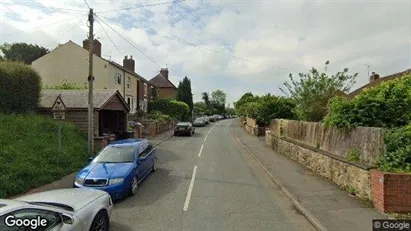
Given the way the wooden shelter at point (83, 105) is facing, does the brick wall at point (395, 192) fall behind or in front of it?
in front

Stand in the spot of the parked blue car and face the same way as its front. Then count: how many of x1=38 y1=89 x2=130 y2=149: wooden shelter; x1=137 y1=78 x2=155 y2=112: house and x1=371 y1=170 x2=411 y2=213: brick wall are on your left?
1

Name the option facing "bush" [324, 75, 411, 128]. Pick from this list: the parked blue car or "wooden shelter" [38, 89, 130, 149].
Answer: the wooden shelter

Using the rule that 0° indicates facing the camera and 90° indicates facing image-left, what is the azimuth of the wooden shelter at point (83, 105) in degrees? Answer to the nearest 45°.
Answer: approximately 315°

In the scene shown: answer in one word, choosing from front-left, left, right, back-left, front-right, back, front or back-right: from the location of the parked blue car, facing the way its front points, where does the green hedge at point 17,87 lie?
right

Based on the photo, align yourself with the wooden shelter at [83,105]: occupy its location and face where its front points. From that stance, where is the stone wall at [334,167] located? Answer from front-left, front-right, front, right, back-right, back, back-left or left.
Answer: front

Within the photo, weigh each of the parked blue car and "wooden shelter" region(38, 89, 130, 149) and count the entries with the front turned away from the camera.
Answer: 0

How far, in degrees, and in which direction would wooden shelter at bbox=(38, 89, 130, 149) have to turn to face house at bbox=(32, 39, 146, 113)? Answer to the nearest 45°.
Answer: approximately 135° to its left

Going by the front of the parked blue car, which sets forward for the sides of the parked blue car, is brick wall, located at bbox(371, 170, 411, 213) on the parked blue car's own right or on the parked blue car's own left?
on the parked blue car's own left
